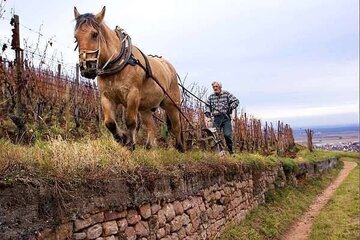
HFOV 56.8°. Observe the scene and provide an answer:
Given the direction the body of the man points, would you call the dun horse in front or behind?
in front

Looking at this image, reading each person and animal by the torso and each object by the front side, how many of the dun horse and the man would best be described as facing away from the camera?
0

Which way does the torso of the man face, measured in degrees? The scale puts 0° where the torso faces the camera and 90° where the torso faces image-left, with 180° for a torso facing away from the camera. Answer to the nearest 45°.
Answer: approximately 45°

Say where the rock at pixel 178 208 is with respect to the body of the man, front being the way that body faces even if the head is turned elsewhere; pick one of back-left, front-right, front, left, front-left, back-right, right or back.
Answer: front-left

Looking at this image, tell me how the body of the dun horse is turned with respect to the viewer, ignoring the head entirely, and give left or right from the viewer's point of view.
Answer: facing the viewer and to the left of the viewer

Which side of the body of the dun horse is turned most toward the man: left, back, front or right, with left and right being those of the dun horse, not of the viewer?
back

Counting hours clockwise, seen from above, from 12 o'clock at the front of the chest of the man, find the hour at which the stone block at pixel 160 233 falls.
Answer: The stone block is roughly at 11 o'clock from the man.
